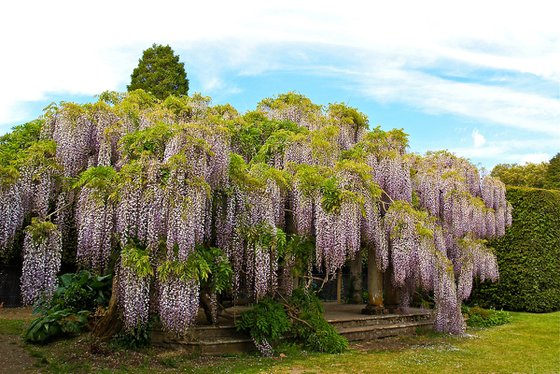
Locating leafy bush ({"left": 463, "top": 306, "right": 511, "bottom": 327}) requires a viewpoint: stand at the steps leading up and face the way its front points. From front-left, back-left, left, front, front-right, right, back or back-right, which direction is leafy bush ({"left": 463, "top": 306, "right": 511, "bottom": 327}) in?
back-left

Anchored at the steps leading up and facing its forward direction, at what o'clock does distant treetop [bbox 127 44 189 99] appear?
The distant treetop is roughly at 5 o'clock from the steps leading up.

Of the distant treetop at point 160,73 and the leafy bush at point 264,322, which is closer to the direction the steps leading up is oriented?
the leafy bush

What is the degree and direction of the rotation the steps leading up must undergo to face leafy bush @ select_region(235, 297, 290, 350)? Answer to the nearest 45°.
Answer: approximately 45° to its right

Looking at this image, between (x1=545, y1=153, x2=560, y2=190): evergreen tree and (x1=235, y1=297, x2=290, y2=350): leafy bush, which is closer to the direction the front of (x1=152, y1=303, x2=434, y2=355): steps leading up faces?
the leafy bush

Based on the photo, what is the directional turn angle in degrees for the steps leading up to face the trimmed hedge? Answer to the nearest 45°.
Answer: approximately 135° to its left

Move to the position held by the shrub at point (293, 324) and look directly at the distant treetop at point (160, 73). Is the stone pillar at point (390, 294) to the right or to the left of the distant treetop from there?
right

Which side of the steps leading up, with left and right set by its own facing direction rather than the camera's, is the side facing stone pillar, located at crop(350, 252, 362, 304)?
back

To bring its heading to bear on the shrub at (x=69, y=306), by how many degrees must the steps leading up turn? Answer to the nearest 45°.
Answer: approximately 90° to its right

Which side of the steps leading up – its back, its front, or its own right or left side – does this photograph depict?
front
